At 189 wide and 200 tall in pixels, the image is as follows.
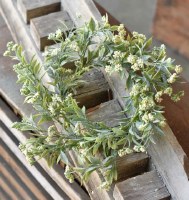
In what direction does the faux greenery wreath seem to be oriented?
toward the camera
